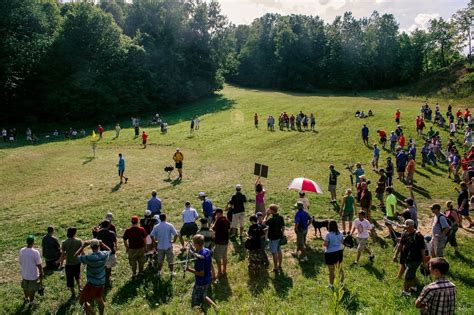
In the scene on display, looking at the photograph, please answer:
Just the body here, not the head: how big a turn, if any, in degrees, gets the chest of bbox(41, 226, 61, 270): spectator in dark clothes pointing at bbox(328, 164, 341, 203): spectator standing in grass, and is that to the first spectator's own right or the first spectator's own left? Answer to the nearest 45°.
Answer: approximately 90° to the first spectator's own right

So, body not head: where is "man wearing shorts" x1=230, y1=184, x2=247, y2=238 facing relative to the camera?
away from the camera

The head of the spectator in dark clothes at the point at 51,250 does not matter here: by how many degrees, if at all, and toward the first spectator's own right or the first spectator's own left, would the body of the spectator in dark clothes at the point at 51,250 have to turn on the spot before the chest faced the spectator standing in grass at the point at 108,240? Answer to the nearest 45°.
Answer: approximately 135° to the first spectator's own right

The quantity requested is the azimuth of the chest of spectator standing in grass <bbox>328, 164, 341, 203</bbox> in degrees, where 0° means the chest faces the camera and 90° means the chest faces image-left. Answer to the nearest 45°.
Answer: approximately 135°

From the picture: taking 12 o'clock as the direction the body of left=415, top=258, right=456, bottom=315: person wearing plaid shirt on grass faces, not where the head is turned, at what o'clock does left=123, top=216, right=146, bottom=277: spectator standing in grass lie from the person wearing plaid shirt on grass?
The spectator standing in grass is roughly at 11 o'clock from the person wearing plaid shirt on grass.

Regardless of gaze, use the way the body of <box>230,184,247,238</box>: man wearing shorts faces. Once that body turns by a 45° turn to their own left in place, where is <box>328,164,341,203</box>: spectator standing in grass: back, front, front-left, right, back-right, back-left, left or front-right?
right

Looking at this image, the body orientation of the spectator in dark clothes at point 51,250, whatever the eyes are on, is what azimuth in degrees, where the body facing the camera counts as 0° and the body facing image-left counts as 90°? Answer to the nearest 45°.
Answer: approximately 180°

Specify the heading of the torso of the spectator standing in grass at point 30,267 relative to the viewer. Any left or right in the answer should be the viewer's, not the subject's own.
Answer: facing away from the viewer

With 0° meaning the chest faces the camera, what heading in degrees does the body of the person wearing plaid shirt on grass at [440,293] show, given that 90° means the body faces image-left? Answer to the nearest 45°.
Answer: approximately 135°

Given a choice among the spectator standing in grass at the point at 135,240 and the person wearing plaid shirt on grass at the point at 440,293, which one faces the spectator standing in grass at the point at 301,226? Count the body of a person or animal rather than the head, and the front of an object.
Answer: the person wearing plaid shirt on grass

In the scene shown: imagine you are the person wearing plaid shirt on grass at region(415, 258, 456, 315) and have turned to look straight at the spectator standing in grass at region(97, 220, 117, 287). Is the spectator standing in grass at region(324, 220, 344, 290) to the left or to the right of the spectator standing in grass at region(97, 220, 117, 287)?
right

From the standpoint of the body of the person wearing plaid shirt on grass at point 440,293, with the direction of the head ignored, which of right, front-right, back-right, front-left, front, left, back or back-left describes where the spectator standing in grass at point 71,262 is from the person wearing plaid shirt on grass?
front-left

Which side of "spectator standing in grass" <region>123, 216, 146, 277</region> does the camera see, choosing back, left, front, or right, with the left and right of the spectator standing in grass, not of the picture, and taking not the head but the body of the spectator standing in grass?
back

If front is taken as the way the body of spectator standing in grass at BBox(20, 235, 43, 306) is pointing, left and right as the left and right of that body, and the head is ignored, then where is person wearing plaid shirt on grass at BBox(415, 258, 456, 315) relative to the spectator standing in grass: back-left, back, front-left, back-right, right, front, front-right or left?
back-right

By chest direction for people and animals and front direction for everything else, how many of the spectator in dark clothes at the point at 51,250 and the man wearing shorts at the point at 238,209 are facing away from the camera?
2

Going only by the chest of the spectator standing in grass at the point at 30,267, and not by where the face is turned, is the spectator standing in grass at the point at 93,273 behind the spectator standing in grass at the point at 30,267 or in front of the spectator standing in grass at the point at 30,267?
behind

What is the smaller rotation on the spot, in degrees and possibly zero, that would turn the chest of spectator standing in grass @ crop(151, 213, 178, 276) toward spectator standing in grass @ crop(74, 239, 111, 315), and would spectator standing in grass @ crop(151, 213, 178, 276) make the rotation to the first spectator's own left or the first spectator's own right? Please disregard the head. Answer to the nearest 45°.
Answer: approximately 135° to the first spectator's own left
